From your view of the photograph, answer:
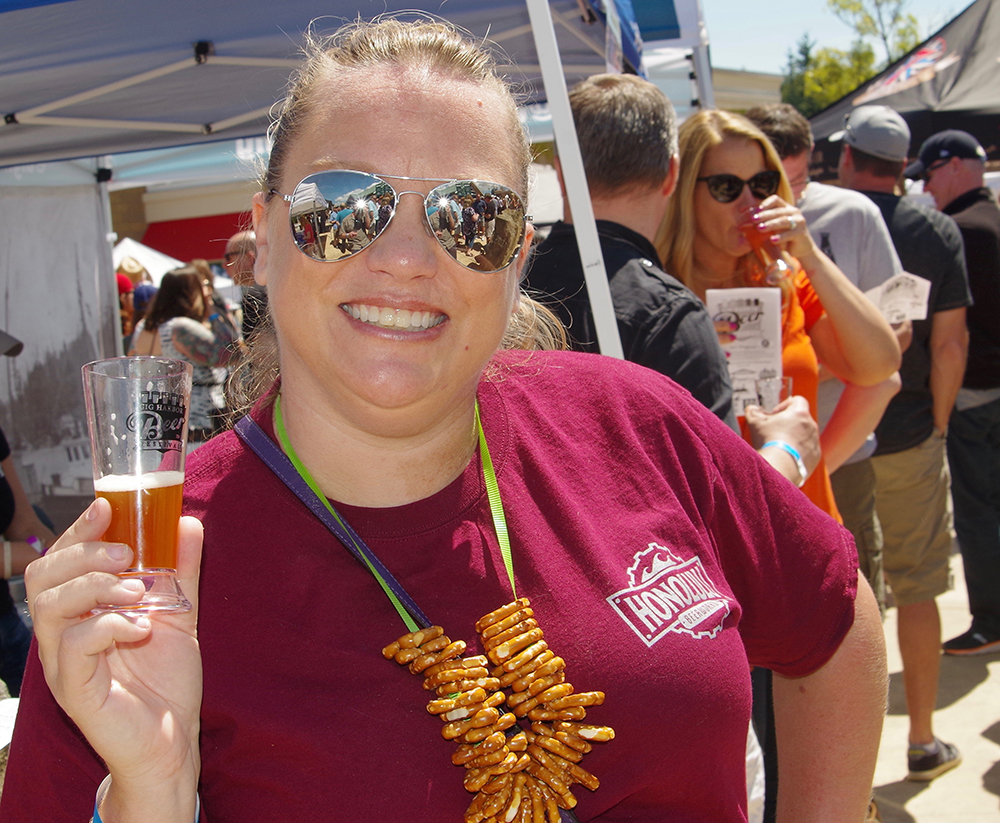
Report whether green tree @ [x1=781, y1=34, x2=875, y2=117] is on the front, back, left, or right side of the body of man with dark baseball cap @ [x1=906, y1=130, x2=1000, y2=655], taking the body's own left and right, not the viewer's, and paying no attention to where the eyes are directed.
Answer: right

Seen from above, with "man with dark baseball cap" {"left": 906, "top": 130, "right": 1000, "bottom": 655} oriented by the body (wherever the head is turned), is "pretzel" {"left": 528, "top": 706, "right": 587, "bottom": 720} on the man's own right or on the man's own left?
on the man's own left

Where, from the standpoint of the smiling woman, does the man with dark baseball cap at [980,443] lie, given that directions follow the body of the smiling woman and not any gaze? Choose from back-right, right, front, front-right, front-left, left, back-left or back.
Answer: back-left

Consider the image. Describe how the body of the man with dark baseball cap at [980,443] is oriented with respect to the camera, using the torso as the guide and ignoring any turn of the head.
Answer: to the viewer's left

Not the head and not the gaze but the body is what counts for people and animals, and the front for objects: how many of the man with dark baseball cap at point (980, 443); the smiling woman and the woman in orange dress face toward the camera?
2

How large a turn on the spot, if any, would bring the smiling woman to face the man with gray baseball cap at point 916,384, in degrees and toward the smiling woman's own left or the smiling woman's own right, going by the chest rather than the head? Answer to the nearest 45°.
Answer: approximately 135° to the smiling woman's own left

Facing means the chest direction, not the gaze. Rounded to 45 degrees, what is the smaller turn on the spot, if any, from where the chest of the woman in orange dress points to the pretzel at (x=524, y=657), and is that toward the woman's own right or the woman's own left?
0° — they already face it

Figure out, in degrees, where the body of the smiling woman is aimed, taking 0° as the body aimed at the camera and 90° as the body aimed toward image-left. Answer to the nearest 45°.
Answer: approximately 0°

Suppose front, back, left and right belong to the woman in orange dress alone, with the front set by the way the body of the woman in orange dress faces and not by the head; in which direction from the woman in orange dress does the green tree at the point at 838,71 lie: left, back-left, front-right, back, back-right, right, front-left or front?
back
